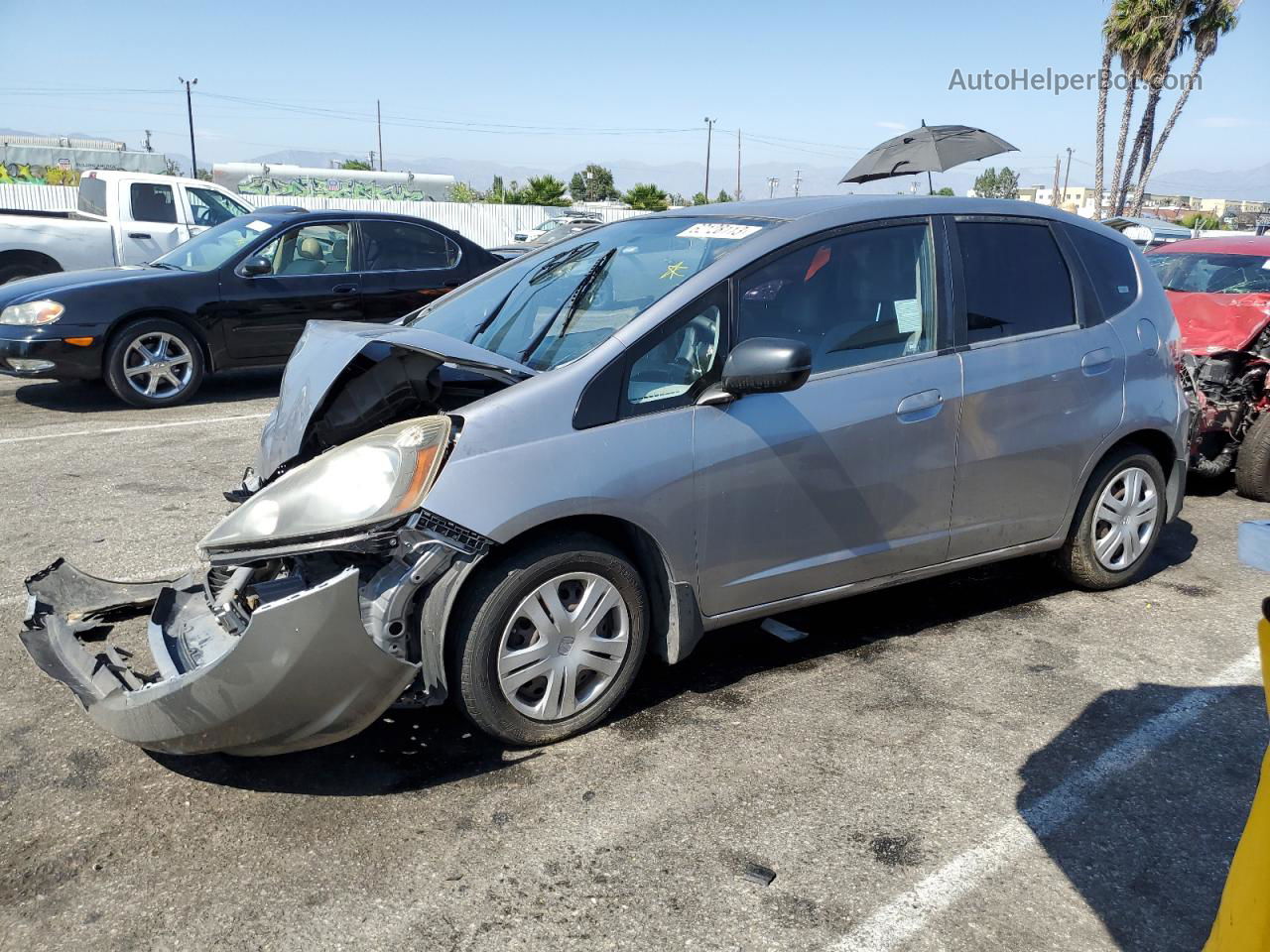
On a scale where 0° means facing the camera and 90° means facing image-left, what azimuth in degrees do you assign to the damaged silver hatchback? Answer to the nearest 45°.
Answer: approximately 45°

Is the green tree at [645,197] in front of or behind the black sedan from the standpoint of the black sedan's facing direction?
behind

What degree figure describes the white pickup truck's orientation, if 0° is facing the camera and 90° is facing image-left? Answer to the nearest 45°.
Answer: approximately 225°

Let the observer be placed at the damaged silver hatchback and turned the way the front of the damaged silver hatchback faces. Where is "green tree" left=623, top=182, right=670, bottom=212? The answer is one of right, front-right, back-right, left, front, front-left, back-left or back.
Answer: back-right

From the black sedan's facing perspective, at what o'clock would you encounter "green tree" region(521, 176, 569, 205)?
The green tree is roughly at 5 o'clock from the black sedan.

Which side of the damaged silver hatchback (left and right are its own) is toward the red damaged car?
back

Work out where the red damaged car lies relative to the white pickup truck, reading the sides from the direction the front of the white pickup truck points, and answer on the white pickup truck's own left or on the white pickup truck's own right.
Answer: on the white pickup truck's own right
